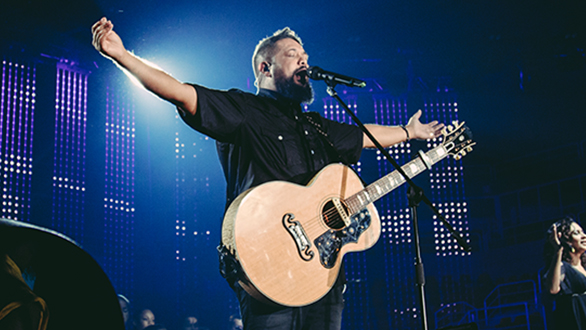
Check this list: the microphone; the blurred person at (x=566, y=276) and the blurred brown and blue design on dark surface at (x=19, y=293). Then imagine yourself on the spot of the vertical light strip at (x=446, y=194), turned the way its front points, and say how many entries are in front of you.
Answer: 3

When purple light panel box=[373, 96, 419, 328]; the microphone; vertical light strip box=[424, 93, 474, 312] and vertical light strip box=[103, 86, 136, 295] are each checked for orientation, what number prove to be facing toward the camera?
3

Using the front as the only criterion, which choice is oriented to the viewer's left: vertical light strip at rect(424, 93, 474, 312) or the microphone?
the microphone

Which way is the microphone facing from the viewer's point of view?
to the viewer's left

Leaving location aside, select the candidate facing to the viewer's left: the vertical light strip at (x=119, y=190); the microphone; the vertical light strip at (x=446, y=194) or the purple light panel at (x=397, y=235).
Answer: the microphone

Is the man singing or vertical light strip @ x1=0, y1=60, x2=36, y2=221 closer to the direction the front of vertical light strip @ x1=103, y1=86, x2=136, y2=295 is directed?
the man singing

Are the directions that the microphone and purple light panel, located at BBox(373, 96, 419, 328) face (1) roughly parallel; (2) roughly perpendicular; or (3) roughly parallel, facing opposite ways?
roughly perpendicular

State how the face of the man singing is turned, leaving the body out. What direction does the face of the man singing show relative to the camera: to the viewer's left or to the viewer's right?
to the viewer's right

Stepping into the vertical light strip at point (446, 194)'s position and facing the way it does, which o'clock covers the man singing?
The man singing is roughly at 12 o'clock from the vertical light strip.

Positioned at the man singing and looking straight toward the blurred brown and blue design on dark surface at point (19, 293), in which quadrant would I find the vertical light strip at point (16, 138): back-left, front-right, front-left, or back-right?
back-right
